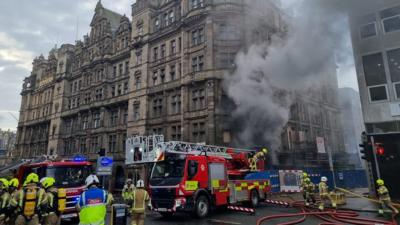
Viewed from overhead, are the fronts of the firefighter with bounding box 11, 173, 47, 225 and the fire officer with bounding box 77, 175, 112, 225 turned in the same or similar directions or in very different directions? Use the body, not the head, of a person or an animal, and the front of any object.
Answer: same or similar directions

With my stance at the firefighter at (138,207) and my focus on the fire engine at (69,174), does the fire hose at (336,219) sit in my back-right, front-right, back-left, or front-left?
back-right

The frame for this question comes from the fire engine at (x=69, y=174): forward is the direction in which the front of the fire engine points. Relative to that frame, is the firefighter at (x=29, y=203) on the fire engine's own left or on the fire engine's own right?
on the fire engine's own right

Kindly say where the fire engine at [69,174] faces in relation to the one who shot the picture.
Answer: facing the viewer and to the right of the viewer

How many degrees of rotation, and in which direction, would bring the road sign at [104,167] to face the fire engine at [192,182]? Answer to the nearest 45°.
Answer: approximately 45° to its left

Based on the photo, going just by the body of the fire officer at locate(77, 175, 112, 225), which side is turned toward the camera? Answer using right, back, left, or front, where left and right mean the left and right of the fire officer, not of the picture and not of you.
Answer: back

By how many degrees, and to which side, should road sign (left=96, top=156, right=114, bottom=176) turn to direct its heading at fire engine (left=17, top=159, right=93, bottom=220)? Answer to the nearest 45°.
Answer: approximately 90° to its right

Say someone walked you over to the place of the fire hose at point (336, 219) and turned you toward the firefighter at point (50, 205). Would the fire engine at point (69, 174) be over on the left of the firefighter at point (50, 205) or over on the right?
right

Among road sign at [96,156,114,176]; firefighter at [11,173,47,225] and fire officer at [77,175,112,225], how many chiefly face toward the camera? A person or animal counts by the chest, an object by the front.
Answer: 1

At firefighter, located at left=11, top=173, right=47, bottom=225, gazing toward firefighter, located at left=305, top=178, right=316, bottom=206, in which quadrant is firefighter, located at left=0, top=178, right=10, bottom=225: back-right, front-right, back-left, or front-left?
back-left

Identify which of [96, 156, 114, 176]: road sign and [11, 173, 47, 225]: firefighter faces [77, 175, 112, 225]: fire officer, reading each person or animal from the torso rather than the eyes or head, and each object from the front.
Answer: the road sign

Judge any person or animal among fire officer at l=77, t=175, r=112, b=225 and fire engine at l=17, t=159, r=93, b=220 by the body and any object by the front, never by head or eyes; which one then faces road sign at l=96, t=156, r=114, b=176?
the fire officer

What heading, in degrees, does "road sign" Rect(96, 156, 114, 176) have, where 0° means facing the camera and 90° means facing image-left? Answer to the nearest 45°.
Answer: approximately 0°

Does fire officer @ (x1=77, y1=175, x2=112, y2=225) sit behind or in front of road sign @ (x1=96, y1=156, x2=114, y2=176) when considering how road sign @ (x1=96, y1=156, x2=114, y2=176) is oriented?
in front

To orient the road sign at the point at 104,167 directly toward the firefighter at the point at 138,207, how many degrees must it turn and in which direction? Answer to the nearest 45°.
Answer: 0° — it already faces them

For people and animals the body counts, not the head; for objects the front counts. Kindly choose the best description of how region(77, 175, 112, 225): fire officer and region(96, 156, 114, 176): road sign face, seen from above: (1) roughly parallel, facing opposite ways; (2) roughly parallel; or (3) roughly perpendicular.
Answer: roughly parallel, facing opposite ways

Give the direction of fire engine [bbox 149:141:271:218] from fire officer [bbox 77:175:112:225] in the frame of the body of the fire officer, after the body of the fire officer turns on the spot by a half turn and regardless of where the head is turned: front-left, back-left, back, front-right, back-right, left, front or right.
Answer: back-left

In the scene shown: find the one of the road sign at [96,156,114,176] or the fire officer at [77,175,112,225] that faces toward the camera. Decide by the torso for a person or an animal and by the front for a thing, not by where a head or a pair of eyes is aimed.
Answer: the road sign

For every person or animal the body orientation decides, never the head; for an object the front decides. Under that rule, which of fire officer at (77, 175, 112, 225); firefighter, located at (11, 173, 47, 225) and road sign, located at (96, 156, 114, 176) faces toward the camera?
the road sign

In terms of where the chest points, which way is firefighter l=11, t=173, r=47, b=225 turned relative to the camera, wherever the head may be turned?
away from the camera
